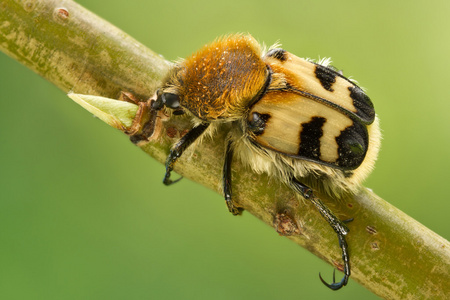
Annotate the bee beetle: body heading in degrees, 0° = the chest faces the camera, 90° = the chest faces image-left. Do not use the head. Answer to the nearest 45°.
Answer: approximately 90°
